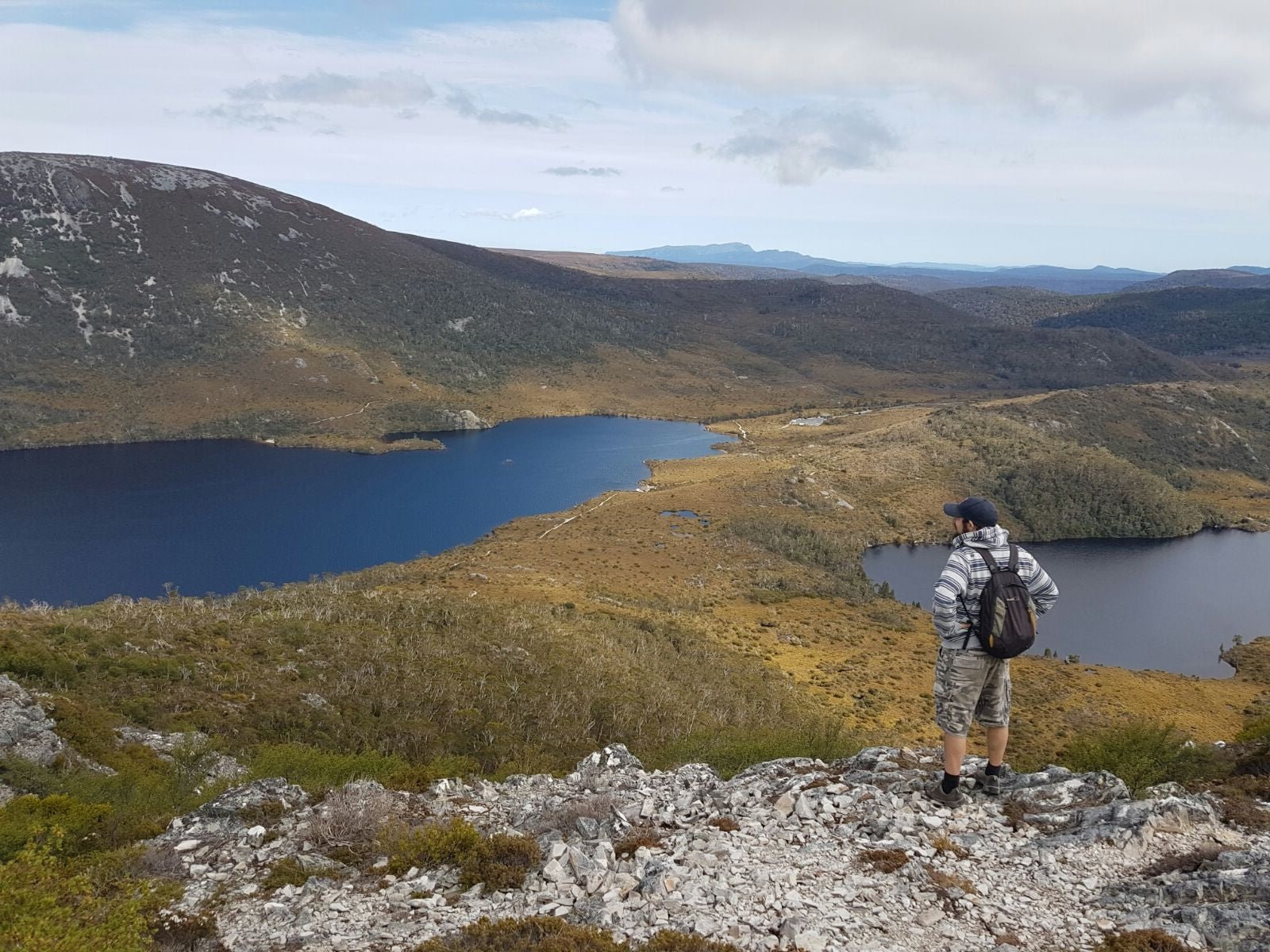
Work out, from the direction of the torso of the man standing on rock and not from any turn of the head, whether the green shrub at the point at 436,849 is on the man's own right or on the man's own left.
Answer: on the man's own left

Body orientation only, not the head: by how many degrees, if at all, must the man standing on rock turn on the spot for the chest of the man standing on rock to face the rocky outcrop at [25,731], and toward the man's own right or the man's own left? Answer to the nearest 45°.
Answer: approximately 45° to the man's own left

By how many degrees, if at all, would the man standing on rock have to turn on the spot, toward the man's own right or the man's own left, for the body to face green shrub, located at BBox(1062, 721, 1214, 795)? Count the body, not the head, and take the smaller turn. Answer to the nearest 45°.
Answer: approximately 90° to the man's own right

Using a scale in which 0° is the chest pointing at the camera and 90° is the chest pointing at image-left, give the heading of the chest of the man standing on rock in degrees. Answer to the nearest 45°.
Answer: approximately 135°
